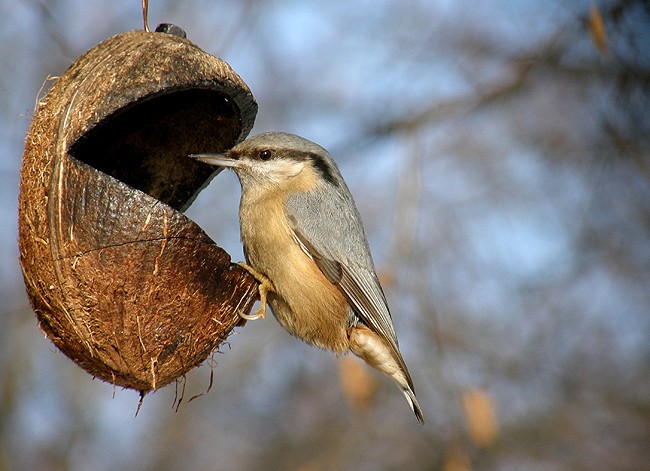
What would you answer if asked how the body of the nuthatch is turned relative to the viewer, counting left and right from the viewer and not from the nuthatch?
facing to the left of the viewer
